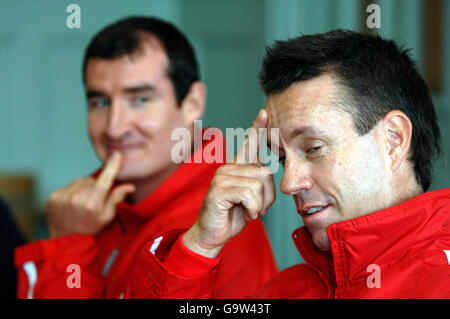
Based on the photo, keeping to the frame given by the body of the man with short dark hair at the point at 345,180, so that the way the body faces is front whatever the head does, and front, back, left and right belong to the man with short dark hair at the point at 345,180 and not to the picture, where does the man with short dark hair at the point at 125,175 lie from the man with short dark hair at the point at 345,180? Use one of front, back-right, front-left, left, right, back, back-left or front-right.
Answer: right

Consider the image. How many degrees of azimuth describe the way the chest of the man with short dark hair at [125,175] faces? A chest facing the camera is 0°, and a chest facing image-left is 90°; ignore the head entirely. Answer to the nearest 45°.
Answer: approximately 45°

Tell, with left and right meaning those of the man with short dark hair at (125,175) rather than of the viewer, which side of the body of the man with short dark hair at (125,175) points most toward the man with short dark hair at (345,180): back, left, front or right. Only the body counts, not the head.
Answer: left
